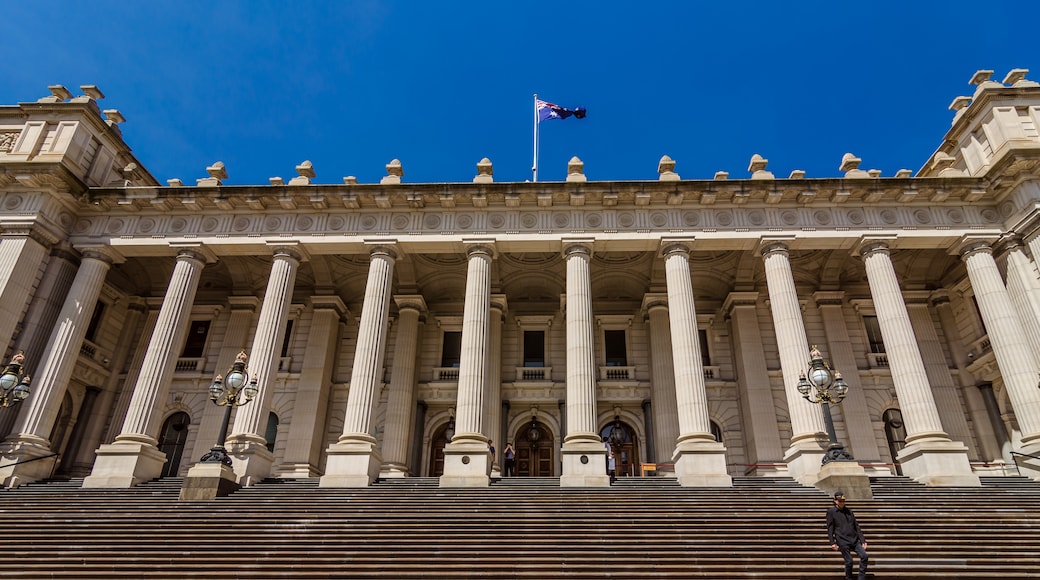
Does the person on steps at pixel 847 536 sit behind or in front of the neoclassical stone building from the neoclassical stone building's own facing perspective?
in front

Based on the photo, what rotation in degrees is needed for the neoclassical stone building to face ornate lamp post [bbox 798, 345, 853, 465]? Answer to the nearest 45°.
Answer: approximately 45° to its left

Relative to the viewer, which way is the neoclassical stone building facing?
toward the camera

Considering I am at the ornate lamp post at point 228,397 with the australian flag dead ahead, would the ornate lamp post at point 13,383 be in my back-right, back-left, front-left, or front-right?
back-left

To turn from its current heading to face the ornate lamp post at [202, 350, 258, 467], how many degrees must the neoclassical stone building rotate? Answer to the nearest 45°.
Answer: approximately 45° to its right
